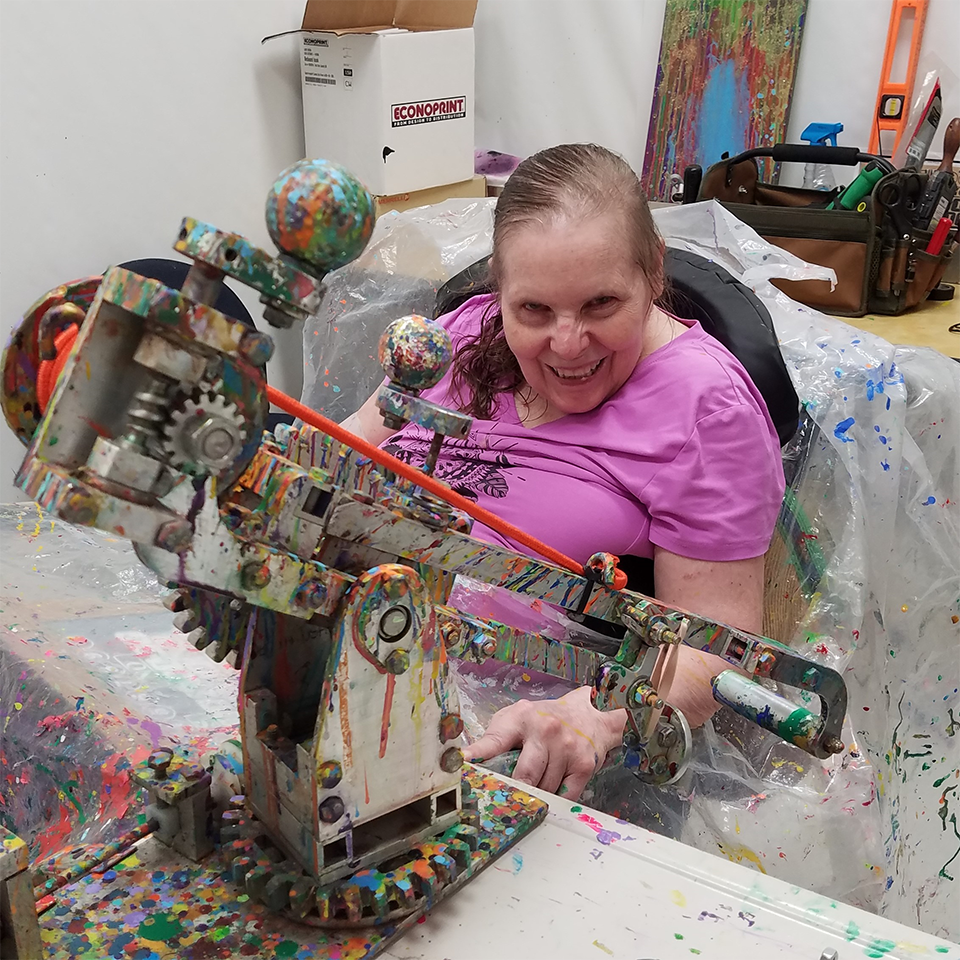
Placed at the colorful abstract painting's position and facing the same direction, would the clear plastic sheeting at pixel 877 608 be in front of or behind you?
in front

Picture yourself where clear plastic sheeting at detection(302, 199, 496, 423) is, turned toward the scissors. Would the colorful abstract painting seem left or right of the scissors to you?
left

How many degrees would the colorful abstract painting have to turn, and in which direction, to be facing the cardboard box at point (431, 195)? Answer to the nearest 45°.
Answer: approximately 90° to its right

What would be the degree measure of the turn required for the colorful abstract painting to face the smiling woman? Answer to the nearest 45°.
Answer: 0° — it already faces them

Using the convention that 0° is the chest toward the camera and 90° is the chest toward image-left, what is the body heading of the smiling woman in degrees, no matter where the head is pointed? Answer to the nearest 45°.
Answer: approximately 45°

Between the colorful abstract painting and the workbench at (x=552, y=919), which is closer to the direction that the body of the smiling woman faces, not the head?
the workbench

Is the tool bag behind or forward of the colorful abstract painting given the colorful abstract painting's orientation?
forward

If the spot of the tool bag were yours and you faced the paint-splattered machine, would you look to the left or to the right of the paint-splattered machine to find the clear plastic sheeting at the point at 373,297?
right

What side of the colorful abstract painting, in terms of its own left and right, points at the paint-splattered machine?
front

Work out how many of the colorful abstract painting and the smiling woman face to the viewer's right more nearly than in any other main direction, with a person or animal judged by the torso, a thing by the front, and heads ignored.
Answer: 0

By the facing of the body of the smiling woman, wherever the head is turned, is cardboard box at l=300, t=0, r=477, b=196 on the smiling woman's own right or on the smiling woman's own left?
on the smiling woman's own right

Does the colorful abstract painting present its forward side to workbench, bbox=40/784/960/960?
yes
